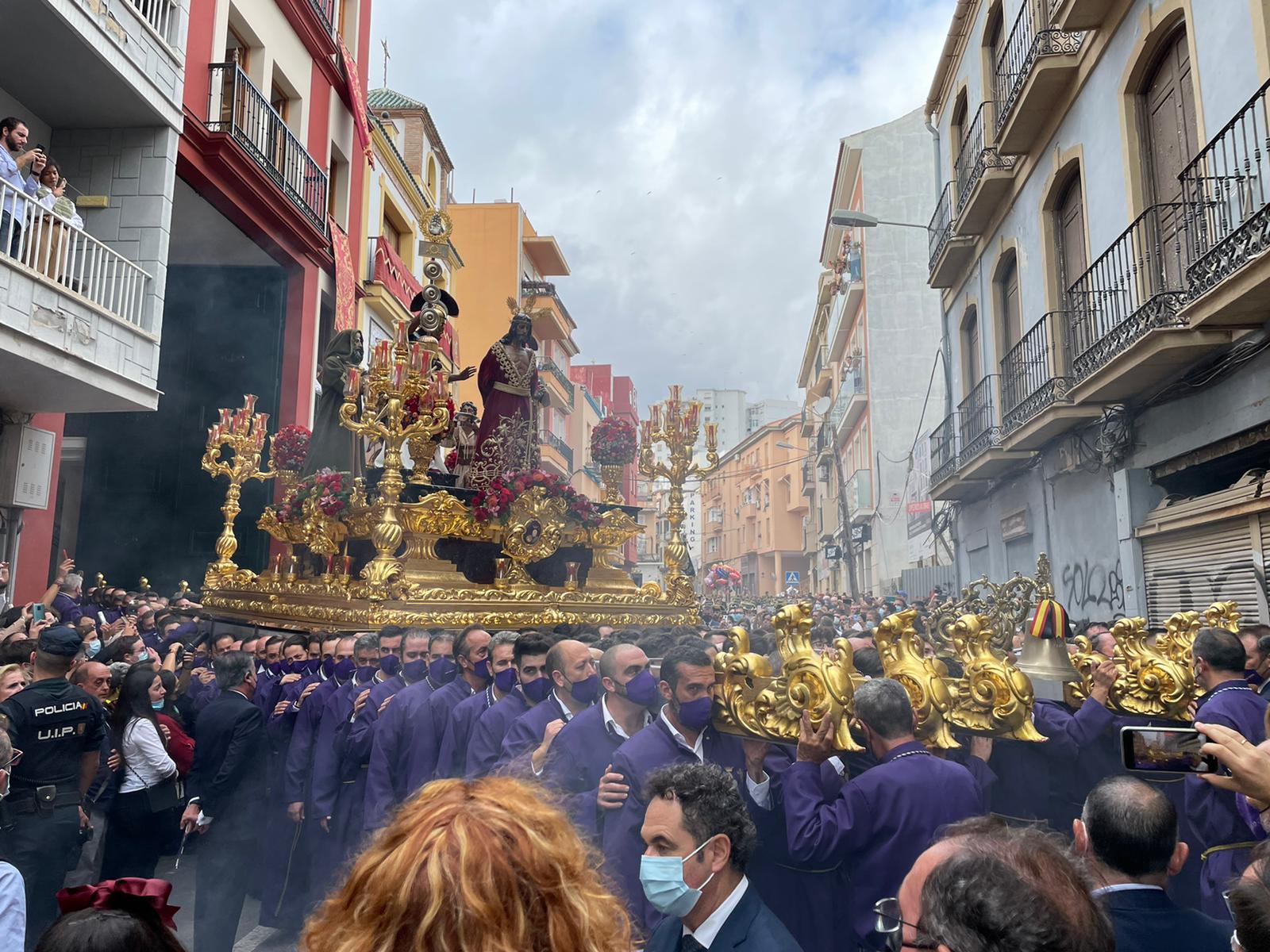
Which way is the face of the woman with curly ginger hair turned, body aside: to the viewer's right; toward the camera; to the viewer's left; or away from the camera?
away from the camera

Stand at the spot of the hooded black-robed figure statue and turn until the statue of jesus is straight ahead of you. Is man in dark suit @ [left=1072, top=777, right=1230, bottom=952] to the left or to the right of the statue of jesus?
right

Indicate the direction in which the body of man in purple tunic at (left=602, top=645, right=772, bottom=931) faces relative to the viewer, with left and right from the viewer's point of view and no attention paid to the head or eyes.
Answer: facing the viewer and to the right of the viewer

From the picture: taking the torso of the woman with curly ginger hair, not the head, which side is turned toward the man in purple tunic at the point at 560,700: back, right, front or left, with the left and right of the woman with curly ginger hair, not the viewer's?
front

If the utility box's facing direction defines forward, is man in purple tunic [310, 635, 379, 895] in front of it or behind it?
in front

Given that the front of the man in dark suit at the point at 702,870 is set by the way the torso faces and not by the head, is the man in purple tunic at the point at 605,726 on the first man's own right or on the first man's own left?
on the first man's own right

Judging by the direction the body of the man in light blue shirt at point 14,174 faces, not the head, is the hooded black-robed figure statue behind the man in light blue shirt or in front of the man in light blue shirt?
in front

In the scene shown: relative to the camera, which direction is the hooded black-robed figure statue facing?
to the viewer's right

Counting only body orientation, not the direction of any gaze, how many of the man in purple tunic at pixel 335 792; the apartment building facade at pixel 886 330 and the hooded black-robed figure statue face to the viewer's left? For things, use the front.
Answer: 1
